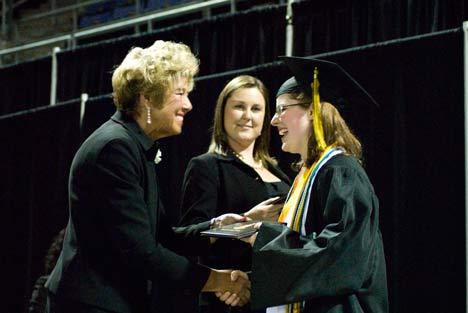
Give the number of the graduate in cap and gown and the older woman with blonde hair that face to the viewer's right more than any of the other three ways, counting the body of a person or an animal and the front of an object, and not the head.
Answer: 1

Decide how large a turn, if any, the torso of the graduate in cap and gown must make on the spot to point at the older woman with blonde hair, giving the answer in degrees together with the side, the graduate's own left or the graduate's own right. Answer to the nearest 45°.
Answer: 0° — they already face them

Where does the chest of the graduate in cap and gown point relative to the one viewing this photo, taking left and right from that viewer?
facing to the left of the viewer

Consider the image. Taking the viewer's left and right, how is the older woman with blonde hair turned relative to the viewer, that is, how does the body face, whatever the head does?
facing to the right of the viewer

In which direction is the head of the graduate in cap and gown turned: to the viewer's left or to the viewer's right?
to the viewer's left

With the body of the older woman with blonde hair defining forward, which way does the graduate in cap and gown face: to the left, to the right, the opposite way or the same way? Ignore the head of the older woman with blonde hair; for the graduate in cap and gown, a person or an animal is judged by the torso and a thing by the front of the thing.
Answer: the opposite way

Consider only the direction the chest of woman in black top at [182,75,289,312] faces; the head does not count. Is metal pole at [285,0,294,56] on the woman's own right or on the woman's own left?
on the woman's own left

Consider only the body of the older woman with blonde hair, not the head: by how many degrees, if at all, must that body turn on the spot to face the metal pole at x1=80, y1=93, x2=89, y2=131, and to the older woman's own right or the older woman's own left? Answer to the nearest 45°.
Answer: approximately 90° to the older woman's own left

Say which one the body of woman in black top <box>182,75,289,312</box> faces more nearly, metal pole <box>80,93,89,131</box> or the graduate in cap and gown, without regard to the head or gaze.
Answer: the graduate in cap and gown

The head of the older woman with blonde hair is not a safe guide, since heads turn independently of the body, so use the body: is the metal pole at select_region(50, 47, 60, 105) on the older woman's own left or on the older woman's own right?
on the older woman's own left

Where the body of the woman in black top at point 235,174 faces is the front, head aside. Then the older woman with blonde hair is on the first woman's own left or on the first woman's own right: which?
on the first woman's own right

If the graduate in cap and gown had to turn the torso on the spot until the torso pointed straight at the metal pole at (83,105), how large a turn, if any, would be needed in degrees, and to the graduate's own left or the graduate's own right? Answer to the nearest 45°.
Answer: approximately 45° to the graduate's own right

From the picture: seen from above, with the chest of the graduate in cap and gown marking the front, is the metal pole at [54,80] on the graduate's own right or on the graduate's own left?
on the graduate's own right
